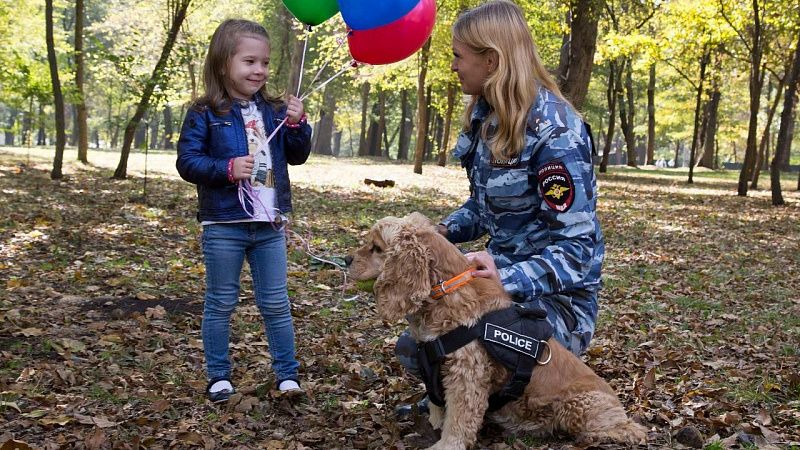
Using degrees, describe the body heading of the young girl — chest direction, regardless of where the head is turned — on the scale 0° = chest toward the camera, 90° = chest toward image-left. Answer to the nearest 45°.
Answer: approximately 315°

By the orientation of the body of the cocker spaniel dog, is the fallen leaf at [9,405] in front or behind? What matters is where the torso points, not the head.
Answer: in front

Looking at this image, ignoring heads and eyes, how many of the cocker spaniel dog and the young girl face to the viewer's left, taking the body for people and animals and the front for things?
1

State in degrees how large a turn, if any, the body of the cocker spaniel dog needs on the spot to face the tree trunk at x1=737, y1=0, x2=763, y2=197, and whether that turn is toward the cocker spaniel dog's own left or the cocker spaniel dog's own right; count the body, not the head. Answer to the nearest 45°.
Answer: approximately 90° to the cocker spaniel dog's own right

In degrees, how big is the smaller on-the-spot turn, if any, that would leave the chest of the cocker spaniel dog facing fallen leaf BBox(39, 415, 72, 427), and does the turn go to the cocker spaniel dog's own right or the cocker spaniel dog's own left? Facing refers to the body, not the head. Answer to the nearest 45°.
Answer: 0° — it already faces it

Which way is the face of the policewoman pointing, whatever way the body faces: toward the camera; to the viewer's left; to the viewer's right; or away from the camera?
to the viewer's left

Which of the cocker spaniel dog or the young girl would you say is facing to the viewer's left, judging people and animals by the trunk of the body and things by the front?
the cocker spaniel dog

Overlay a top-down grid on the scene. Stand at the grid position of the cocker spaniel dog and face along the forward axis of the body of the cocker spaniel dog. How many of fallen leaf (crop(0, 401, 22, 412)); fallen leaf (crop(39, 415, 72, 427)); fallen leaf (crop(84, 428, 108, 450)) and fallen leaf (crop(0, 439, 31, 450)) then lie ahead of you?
4

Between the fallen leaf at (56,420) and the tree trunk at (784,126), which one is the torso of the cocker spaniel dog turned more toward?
the fallen leaf

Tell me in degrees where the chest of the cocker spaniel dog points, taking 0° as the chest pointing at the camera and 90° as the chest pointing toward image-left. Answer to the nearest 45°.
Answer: approximately 90°

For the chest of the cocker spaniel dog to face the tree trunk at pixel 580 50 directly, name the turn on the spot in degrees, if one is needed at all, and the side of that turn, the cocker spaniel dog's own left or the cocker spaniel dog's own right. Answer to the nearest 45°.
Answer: approximately 90° to the cocker spaniel dog's own right

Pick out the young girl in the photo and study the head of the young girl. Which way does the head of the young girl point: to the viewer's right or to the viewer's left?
to the viewer's right
